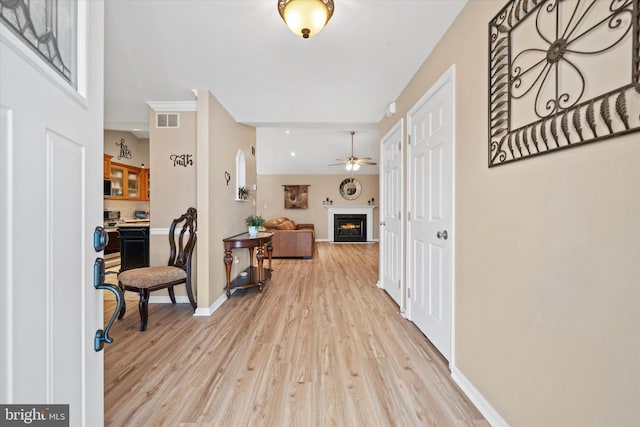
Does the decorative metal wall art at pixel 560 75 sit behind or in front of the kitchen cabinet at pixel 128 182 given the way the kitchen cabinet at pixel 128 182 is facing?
in front

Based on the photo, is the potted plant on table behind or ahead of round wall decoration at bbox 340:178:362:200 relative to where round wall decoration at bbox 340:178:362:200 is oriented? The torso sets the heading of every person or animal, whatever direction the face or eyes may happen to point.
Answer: ahead

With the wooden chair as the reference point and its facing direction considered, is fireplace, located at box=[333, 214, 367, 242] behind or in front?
behind

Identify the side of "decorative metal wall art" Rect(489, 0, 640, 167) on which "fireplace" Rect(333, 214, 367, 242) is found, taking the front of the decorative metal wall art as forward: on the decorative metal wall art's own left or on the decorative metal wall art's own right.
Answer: on the decorative metal wall art's own right

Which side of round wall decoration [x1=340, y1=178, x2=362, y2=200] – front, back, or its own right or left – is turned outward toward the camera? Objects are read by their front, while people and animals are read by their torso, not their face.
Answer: front

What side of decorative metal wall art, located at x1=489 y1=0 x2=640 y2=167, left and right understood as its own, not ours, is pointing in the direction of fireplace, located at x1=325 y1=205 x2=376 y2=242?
right

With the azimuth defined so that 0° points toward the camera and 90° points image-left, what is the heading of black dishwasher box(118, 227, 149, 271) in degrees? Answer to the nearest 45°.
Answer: approximately 0°

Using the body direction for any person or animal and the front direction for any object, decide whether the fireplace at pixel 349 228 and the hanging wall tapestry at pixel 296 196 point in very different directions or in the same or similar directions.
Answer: same or similar directions

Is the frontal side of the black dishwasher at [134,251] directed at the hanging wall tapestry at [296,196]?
no

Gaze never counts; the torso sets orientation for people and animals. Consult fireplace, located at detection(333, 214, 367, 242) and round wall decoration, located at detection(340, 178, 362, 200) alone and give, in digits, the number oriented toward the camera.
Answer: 2

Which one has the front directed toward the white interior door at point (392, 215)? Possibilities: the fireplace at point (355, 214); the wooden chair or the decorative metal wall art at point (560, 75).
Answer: the fireplace

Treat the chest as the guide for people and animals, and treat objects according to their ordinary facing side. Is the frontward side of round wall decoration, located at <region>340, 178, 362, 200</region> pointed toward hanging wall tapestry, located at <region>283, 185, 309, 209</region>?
no

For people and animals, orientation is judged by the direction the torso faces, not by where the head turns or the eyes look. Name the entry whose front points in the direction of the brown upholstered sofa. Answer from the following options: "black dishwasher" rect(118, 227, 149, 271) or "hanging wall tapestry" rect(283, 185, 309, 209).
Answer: the hanging wall tapestry

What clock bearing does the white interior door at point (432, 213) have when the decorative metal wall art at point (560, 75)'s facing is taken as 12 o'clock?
The white interior door is roughly at 3 o'clock from the decorative metal wall art.

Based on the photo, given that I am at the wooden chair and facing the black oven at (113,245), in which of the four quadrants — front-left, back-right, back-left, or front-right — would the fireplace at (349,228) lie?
front-right

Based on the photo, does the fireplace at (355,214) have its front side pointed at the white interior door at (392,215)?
yes

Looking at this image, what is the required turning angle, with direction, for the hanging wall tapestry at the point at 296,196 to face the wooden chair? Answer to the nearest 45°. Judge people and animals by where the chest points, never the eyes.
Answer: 0° — it already faces it
